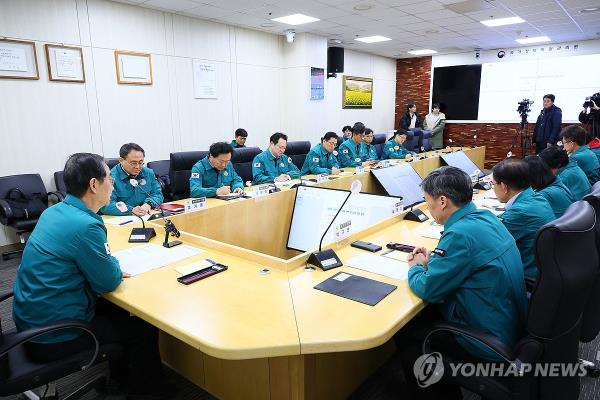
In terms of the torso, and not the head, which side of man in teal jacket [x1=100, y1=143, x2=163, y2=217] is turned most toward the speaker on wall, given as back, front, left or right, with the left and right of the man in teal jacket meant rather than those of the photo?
left

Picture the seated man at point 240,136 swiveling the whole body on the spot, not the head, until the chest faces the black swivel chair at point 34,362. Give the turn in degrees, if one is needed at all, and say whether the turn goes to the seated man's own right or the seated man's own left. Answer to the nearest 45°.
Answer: approximately 45° to the seated man's own right

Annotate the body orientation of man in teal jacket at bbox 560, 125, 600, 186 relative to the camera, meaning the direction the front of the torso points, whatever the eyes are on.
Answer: to the viewer's left

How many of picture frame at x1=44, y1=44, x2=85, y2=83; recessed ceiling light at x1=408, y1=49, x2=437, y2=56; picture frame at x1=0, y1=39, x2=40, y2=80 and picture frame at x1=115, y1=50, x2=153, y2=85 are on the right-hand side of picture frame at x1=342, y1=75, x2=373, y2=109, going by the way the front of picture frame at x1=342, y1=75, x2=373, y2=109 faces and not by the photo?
3

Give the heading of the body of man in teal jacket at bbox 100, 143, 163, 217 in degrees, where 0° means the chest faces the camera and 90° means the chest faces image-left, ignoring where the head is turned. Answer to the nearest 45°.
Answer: approximately 315°

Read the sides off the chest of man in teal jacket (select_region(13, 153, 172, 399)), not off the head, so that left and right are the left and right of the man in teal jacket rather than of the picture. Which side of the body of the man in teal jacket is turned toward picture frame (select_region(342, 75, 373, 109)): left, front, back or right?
front

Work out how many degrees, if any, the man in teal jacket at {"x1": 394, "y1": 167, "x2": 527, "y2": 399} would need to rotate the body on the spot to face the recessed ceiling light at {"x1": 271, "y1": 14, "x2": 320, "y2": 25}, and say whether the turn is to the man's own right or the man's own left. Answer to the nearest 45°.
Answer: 0° — they already face it

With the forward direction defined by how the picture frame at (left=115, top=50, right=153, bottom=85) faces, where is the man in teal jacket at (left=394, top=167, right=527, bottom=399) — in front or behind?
in front

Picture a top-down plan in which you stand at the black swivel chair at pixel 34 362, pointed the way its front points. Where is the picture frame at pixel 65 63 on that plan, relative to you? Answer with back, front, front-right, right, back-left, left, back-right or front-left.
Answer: front-left

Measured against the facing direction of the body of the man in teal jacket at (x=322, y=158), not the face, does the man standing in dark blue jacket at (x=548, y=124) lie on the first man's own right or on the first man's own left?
on the first man's own left

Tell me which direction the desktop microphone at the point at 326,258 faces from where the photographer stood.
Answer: facing the viewer and to the right of the viewer

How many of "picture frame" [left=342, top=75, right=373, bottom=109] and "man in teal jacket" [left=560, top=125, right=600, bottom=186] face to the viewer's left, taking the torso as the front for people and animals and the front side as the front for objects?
1

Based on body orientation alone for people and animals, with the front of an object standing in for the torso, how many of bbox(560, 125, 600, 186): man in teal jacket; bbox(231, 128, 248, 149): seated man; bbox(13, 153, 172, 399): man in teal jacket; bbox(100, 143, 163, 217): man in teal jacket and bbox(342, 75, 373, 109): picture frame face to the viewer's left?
1

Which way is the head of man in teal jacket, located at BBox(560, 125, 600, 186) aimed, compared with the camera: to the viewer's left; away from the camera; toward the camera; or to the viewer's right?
to the viewer's left

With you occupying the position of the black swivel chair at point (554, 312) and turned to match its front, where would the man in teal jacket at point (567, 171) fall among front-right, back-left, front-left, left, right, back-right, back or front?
front-right

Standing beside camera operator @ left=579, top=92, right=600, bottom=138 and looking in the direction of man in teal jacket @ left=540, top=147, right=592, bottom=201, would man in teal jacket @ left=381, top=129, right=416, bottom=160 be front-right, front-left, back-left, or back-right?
front-right

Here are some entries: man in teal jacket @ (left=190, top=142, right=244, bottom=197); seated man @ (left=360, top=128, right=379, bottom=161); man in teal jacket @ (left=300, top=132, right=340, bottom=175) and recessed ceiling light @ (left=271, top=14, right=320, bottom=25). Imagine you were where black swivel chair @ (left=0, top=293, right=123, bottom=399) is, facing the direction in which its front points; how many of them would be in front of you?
4

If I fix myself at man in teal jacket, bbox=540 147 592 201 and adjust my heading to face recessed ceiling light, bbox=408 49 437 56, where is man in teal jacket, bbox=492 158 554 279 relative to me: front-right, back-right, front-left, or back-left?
back-left

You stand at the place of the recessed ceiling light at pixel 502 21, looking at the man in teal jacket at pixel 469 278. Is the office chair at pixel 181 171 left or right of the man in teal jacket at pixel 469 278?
right

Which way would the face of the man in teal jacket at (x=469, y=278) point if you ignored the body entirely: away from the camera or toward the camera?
away from the camera

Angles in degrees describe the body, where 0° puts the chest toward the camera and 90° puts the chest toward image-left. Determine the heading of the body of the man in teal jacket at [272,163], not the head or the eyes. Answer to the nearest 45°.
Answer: approximately 315°
